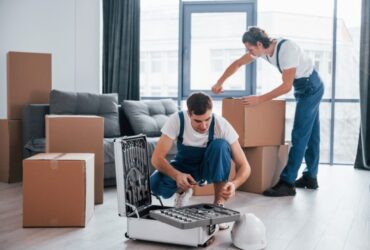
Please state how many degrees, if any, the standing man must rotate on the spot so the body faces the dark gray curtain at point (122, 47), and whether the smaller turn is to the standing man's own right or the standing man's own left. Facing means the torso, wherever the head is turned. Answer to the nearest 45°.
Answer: approximately 45° to the standing man's own right

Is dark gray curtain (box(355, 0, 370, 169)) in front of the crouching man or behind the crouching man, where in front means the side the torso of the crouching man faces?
behind

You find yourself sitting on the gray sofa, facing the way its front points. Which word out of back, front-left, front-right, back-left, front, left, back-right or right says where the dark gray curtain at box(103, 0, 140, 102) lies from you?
back

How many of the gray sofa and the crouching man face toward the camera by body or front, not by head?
2

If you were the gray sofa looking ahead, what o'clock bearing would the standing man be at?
The standing man is roughly at 10 o'clock from the gray sofa.

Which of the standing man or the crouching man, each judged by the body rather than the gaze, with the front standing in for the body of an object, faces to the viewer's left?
the standing man

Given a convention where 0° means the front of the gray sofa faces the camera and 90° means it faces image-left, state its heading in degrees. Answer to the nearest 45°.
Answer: approximately 0°

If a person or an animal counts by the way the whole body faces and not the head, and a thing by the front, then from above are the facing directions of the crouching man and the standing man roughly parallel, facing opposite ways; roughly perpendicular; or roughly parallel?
roughly perpendicular

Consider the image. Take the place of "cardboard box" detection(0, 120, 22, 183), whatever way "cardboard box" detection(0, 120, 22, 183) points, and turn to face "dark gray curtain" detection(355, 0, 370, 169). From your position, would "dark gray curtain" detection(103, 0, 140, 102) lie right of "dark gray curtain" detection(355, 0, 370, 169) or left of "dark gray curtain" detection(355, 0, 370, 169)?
left

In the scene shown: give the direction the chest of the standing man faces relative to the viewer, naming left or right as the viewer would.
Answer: facing to the left of the viewer
